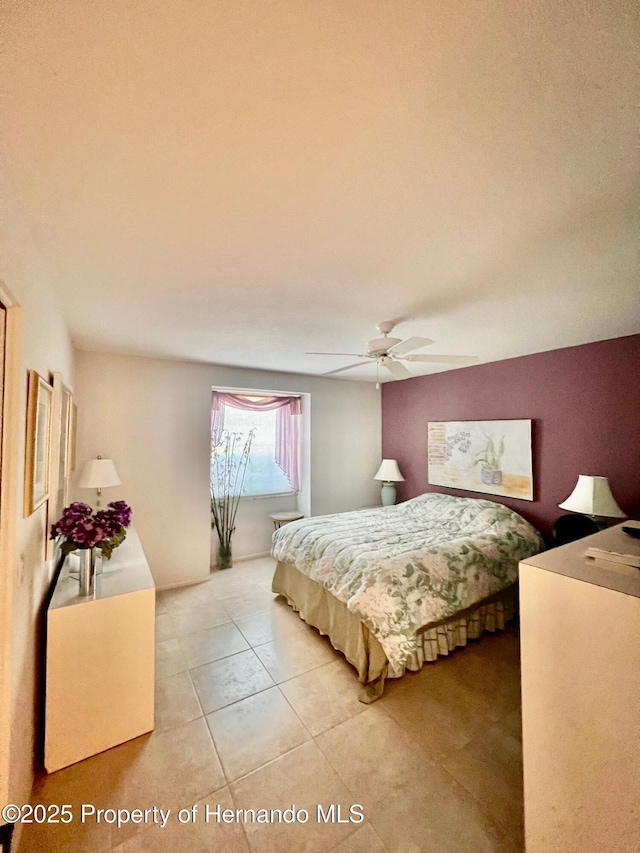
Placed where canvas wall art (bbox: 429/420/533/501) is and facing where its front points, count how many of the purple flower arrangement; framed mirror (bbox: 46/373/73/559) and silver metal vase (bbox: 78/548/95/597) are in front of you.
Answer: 3

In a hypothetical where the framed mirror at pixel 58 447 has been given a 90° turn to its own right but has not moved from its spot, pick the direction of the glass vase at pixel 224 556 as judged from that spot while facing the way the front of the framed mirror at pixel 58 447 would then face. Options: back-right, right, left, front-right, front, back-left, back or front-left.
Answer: back-left

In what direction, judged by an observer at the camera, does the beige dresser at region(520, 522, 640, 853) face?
facing away from the viewer and to the left of the viewer

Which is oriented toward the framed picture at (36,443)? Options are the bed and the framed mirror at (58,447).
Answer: the bed

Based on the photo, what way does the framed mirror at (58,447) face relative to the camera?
to the viewer's right

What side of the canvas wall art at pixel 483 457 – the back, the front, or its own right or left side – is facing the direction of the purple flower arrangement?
front

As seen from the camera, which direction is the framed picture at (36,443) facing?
to the viewer's right

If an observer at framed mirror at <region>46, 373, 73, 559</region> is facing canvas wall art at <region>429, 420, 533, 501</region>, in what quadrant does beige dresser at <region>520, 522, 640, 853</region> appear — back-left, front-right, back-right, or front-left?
front-right

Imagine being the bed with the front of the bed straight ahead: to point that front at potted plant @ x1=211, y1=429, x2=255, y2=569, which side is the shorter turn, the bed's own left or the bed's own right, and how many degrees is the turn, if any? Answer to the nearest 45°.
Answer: approximately 90° to the bed's own right

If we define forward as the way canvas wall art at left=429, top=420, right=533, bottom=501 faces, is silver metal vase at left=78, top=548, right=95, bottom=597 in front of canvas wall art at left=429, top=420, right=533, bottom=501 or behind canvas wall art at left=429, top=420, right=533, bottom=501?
in front

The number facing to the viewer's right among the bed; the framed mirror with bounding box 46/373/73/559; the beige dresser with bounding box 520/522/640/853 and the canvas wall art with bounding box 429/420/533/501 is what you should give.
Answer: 1

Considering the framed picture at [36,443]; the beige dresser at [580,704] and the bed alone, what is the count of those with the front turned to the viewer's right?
1

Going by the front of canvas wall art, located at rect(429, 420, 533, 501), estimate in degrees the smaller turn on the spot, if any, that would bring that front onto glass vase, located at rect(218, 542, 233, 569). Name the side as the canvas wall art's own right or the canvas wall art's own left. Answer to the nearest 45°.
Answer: approximately 45° to the canvas wall art's own right

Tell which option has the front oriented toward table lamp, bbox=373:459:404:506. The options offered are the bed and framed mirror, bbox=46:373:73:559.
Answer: the framed mirror

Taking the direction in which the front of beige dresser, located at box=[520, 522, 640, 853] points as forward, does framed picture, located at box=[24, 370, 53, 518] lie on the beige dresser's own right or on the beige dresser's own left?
on the beige dresser's own left
